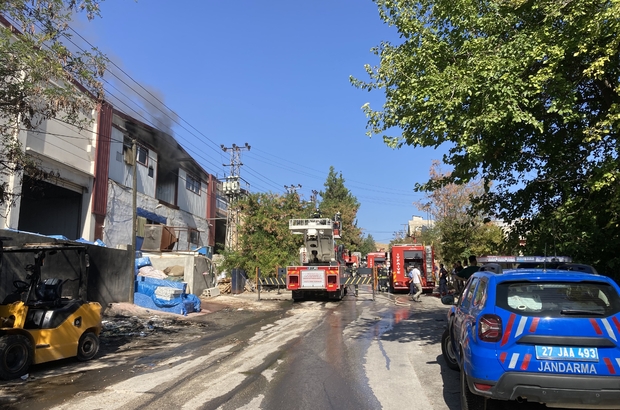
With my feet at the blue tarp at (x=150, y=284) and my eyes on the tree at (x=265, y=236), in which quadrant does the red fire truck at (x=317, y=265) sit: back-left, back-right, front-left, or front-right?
front-right

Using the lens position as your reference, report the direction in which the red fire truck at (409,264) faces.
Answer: facing away from the viewer

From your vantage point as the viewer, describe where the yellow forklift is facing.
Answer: facing the viewer and to the left of the viewer

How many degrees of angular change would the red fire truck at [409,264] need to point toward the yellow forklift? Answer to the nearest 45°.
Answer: approximately 180°

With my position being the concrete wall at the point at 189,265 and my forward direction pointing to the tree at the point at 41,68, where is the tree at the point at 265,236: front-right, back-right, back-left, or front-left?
back-left

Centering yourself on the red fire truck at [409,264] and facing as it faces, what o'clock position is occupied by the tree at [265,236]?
The tree is roughly at 9 o'clock from the red fire truck.

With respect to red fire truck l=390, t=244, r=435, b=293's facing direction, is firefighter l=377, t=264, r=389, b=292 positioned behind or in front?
behind

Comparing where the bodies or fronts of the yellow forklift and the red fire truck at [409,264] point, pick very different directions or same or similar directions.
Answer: very different directions

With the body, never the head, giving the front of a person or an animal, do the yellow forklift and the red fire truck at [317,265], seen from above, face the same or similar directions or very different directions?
very different directions
